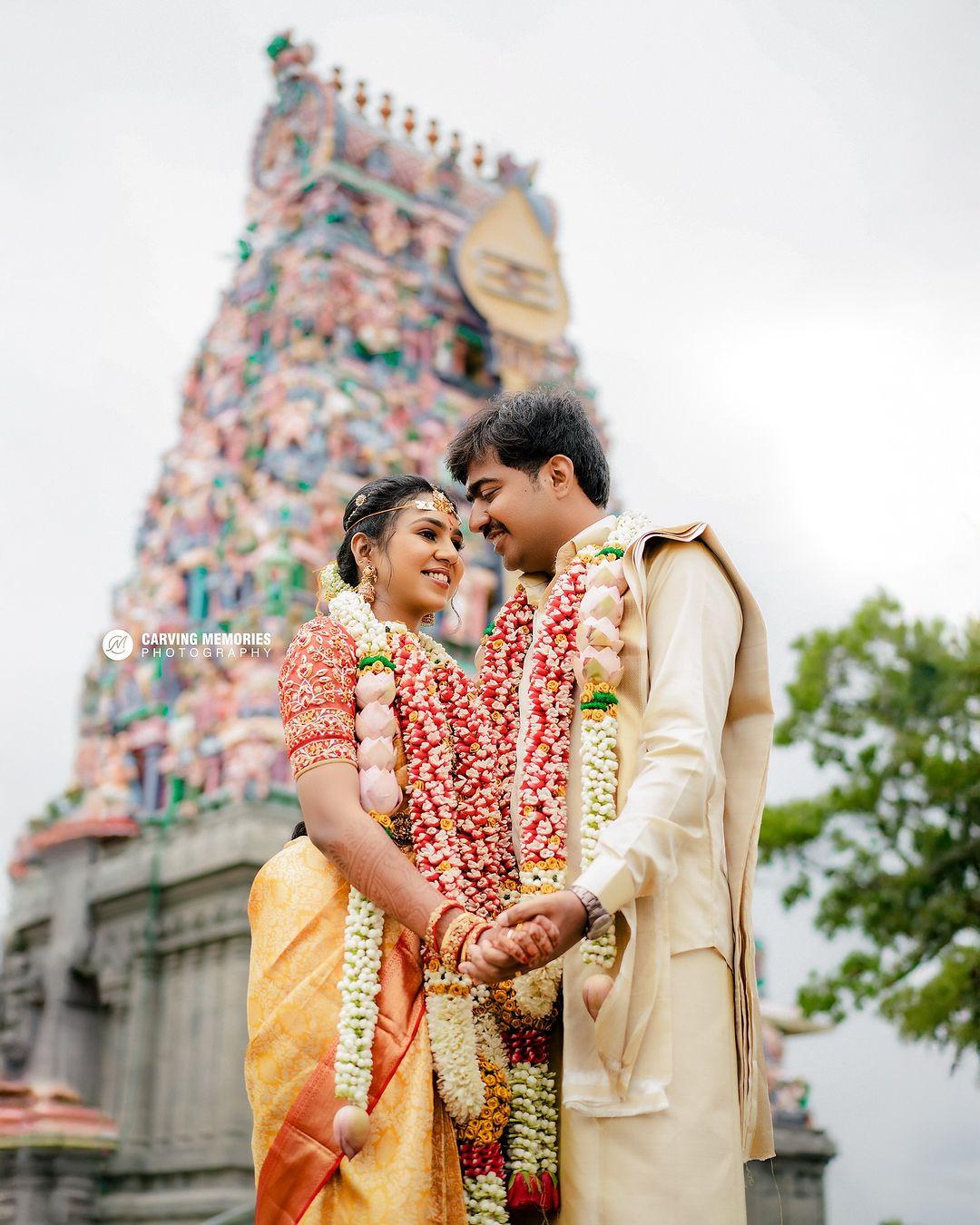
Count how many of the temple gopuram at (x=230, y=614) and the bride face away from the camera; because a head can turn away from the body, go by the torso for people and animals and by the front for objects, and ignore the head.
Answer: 0

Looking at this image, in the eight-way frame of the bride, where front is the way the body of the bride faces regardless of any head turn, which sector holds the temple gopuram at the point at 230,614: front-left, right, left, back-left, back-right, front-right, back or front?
back-left

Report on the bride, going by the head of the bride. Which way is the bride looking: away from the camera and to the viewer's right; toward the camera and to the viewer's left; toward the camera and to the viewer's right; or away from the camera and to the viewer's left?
toward the camera and to the viewer's right

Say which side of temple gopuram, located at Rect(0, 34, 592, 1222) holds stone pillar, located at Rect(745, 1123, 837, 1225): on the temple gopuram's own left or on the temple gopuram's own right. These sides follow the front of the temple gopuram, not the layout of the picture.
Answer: on the temple gopuram's own left

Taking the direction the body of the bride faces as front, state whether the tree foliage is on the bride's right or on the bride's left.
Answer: on the bride's left

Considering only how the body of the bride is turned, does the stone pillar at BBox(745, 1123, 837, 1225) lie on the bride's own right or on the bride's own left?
on the bride's own left

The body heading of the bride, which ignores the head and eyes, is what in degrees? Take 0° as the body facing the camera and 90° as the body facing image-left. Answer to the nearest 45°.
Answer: approximately 315°
